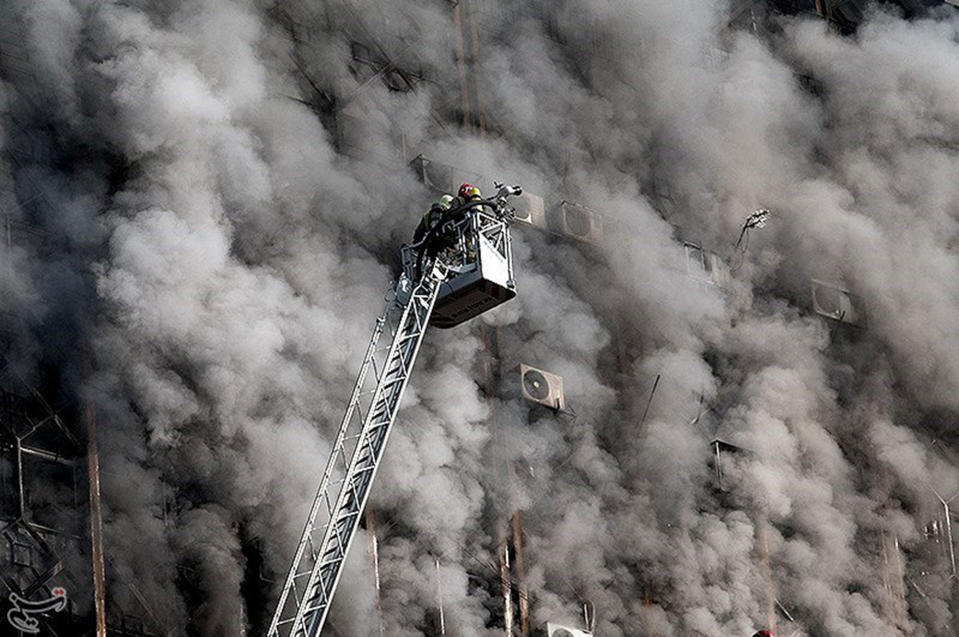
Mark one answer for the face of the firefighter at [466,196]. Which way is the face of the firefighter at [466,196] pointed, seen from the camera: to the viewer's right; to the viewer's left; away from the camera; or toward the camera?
away from the camera

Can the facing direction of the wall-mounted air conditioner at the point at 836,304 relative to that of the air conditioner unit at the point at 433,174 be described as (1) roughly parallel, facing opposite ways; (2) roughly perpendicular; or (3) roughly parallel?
roughly parallel

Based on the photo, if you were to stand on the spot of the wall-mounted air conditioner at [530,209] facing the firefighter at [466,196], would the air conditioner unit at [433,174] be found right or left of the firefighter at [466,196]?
right

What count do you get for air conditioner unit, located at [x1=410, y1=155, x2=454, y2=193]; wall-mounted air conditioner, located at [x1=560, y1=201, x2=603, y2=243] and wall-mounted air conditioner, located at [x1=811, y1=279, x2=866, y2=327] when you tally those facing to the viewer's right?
0

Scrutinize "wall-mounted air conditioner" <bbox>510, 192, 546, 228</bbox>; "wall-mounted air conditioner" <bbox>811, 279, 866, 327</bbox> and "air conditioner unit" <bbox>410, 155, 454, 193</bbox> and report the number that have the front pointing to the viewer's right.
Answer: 0
